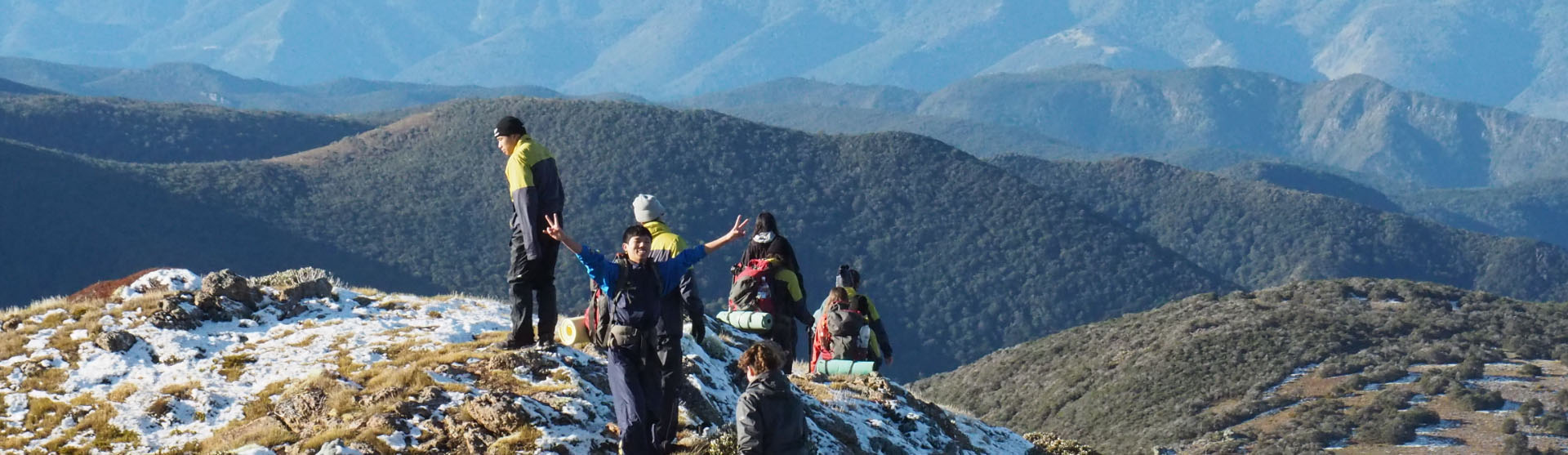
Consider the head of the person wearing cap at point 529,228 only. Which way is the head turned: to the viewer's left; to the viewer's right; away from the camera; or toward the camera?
to the viewer's left

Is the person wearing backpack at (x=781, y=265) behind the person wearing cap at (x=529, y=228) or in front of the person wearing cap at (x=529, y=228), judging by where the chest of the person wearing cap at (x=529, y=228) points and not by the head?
behind

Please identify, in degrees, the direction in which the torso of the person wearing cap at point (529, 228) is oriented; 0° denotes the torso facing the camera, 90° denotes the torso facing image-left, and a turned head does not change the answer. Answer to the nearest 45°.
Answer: approximately 90°

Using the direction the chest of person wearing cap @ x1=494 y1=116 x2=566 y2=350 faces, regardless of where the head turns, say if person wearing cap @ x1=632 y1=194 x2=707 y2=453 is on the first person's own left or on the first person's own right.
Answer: on the first person's own left

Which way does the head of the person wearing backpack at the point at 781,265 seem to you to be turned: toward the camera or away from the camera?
away from the camera
